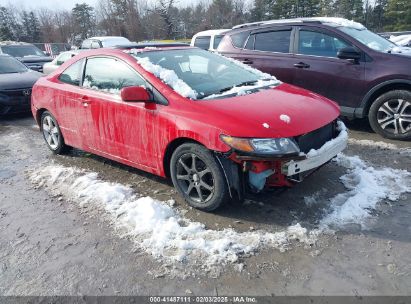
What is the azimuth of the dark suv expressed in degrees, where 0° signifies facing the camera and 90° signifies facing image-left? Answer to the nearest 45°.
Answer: approximately 315°

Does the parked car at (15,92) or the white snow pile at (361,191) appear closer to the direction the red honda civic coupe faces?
the white snow pile

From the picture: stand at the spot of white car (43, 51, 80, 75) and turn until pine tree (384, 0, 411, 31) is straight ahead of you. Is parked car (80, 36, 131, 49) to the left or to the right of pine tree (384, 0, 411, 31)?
left

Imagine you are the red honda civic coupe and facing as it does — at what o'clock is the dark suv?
The dark suv is roughly at 9 o'clock from the red honda civic coupe.

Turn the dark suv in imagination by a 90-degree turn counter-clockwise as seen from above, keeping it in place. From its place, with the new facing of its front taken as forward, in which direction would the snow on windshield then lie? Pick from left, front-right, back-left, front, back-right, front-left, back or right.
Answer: back

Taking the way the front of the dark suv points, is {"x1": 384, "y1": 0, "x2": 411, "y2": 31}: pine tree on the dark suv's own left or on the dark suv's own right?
on the dark suv's own left
